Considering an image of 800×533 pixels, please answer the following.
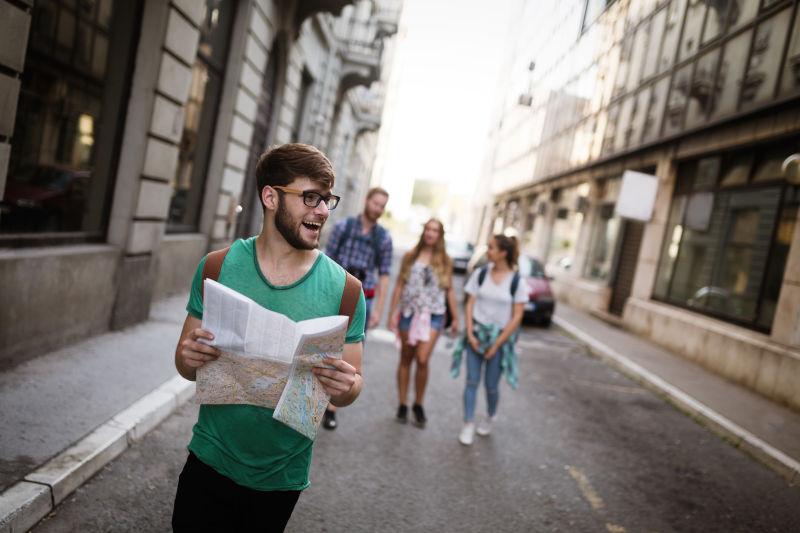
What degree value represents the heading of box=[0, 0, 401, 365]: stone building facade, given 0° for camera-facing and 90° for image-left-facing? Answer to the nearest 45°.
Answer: approximately 315°

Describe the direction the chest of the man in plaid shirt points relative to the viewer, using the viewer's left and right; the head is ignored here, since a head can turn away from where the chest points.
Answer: facing the viewer

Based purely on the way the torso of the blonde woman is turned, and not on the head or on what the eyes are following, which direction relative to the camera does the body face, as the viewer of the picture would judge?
toward the camera

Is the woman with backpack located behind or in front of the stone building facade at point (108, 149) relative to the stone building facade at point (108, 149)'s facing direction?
in front

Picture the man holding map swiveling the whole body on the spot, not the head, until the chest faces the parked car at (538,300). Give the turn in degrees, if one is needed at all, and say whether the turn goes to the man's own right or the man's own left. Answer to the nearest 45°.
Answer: approximately 135° to the man's own left

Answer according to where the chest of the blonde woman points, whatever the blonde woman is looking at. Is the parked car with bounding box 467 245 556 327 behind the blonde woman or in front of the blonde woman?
behind

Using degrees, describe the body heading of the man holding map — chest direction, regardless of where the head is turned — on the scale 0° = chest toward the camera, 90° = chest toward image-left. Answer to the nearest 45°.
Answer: approximately 0°

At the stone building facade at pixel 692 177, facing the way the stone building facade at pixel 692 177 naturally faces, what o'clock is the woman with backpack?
The woman with backpack is roughly at 11 o'clock from the stone building facade.

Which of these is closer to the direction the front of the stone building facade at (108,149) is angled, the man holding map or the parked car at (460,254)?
the man holding map

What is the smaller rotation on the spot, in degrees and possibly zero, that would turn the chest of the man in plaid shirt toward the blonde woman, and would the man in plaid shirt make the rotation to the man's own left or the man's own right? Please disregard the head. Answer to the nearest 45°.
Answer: approximately 90° to the man's own left

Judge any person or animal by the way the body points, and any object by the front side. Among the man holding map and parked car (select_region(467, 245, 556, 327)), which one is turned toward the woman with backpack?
the parked car

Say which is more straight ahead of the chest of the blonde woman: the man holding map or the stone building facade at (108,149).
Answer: the man holding map
